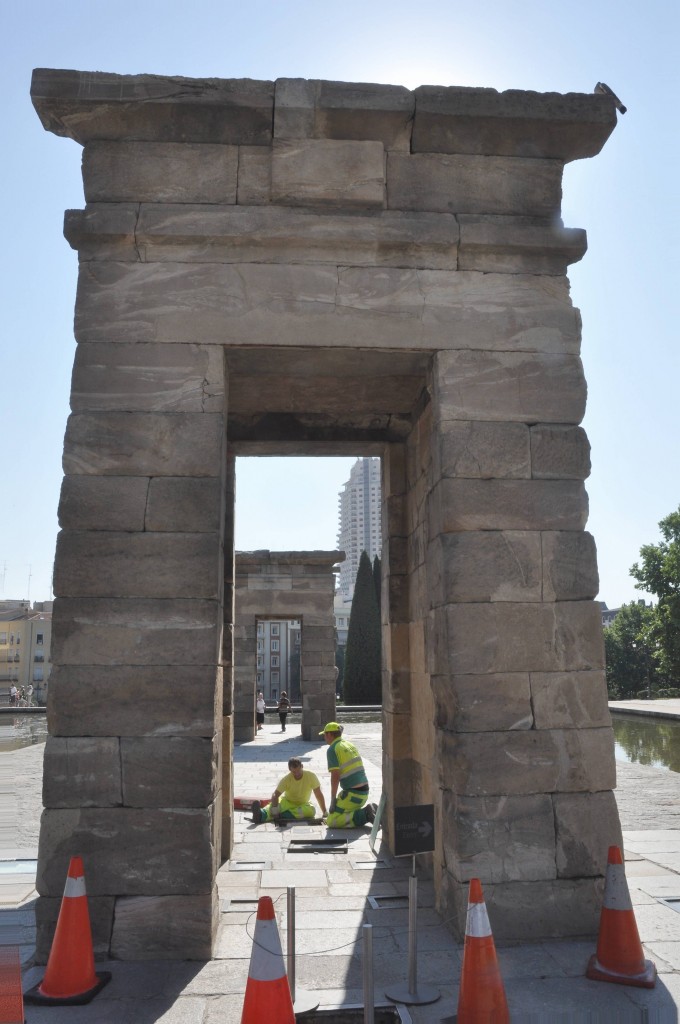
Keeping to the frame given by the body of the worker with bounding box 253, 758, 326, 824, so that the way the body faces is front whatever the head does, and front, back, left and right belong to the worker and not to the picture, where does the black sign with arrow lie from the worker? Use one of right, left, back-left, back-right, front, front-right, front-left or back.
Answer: front-left

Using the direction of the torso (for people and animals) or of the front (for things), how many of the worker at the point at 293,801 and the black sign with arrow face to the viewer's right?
0

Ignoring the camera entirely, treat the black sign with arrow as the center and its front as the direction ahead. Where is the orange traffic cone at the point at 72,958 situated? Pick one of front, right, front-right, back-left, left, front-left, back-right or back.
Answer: right

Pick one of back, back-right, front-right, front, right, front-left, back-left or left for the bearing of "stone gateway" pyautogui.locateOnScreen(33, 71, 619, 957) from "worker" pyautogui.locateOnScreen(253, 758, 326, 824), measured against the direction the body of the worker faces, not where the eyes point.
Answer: front-left

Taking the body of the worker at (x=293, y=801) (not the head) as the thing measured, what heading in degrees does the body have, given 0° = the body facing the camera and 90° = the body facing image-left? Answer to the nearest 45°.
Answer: approximately 45°

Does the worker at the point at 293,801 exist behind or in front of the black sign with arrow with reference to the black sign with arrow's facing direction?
behind

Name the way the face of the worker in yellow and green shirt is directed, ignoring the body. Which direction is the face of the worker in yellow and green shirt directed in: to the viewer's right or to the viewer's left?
to the viewer's left

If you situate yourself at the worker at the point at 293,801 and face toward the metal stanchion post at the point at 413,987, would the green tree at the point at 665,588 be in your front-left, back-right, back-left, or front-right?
back-left

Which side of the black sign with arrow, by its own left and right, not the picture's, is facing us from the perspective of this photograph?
front

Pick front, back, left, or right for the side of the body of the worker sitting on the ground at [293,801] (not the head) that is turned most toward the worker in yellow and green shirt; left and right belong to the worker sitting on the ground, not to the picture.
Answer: left

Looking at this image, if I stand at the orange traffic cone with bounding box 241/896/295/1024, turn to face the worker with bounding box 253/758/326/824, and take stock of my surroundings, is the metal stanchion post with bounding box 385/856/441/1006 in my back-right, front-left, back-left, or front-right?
front-right

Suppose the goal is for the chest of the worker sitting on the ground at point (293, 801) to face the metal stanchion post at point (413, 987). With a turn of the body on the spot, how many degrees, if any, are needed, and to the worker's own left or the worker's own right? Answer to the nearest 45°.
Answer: approximately 45° to the worker's own left

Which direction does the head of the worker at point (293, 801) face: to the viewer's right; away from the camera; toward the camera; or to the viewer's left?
toward the camera

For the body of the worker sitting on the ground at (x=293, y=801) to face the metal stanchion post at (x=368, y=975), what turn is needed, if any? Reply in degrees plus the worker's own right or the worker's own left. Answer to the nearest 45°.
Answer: approximately 45° to the worker's own left
